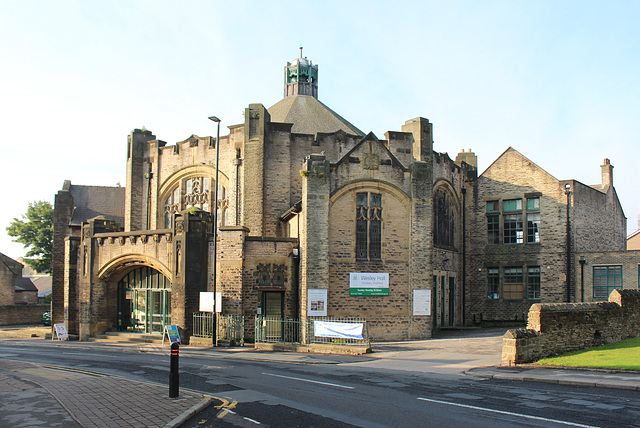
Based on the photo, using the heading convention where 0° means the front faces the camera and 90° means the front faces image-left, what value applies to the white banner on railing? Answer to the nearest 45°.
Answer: approximately 0°

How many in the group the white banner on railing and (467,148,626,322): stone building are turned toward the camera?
2

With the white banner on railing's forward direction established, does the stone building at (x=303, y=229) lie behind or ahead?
behind

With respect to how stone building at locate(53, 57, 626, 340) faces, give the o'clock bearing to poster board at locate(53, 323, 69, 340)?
The poster board is roughly at 2 o'clock from the stone building.

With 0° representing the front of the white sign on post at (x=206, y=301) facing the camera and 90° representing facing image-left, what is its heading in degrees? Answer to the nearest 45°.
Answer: approximately 0°

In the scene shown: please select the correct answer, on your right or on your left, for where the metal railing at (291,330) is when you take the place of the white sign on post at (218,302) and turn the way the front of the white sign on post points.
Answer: on your left
